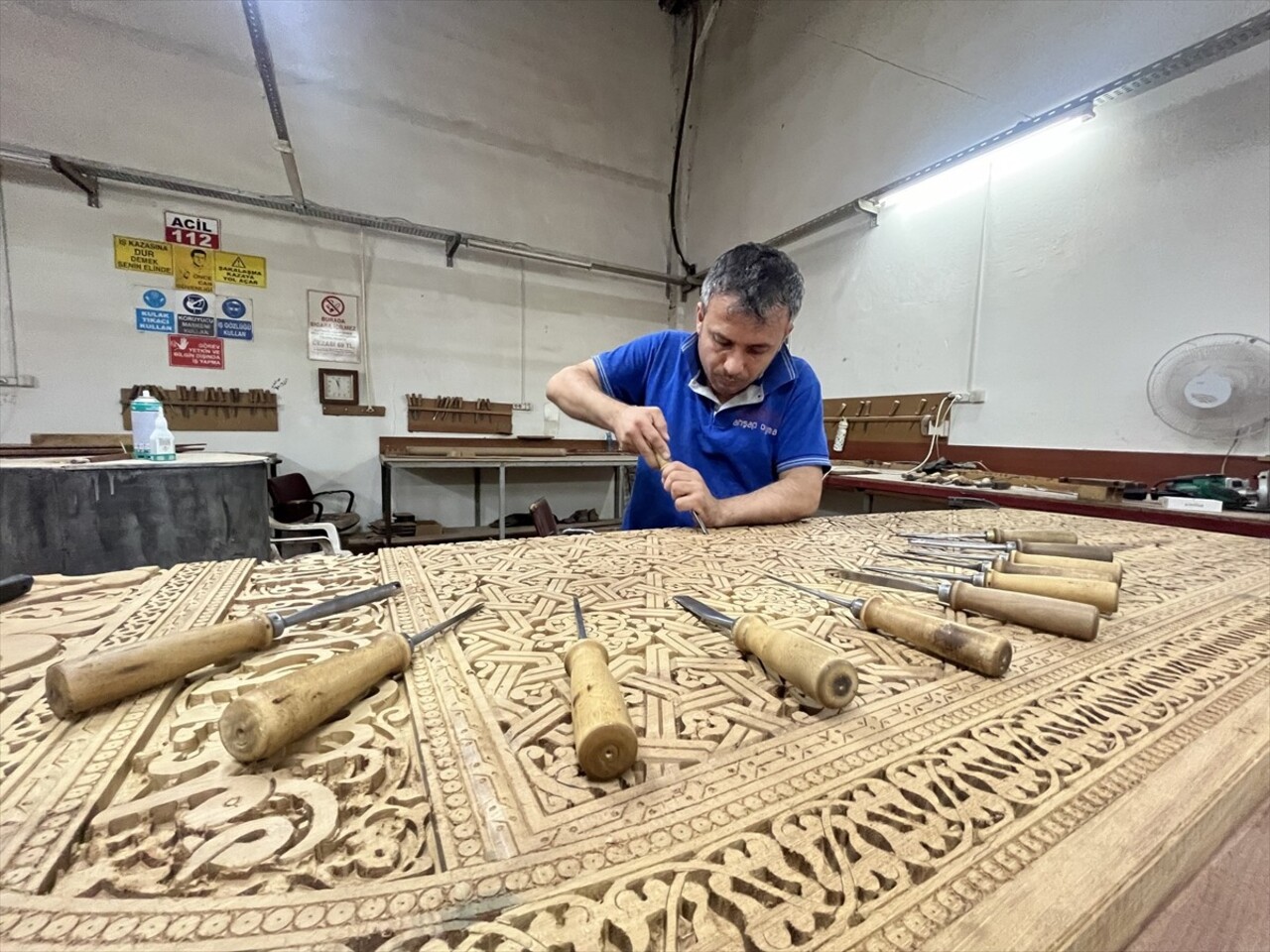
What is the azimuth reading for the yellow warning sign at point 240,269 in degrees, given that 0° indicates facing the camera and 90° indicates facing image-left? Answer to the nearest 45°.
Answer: approximately 0°

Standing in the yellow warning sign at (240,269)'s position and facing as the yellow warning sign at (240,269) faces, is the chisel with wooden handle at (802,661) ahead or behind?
ahead

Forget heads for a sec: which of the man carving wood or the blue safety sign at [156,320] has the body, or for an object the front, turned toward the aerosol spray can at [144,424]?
the blue safety sign

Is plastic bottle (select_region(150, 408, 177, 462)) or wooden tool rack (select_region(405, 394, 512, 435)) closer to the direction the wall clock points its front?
the plastic bottle

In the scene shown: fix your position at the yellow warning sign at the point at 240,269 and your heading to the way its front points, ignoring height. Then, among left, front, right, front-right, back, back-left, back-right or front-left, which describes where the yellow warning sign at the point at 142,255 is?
right

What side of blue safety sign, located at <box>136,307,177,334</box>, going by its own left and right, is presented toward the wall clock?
left
